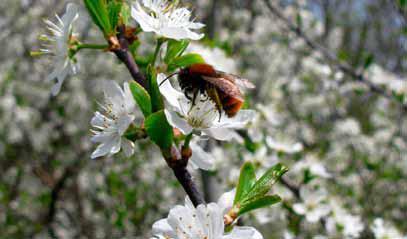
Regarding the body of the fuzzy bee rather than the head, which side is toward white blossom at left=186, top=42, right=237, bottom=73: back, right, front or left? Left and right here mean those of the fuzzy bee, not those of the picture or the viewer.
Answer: right

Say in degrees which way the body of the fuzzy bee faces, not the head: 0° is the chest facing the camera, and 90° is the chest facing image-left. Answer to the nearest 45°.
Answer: approximately 90°
